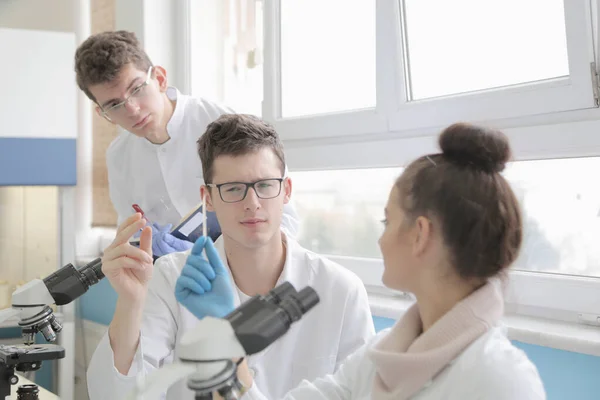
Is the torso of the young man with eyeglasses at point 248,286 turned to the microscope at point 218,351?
yes

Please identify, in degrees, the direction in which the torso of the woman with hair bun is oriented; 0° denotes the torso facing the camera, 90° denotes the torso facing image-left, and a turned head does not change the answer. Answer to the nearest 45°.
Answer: approximately 90°

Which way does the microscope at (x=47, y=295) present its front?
to the viewer's right

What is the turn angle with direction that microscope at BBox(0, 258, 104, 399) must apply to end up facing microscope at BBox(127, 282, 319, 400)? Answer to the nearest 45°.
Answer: approximately 90° to its right

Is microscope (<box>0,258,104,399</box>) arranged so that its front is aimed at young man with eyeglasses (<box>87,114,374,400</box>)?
yes

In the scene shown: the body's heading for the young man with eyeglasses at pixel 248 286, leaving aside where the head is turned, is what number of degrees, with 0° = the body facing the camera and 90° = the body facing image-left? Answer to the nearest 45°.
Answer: approximately 0°

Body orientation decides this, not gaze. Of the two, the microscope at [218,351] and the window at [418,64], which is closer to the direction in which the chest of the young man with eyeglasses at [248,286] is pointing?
the microscope
